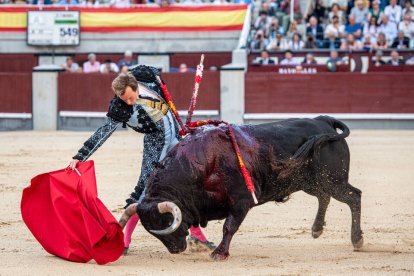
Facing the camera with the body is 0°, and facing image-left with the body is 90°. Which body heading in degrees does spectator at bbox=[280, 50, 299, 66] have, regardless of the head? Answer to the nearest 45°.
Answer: approximately 0°

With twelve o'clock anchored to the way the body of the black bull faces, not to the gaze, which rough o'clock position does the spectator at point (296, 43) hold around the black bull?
The spectator is roughly at 3 o'clock from the black bull.

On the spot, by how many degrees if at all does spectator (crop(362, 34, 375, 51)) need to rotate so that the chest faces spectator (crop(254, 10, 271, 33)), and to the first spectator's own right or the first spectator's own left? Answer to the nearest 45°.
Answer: approximately 90° to the first spectator's own right

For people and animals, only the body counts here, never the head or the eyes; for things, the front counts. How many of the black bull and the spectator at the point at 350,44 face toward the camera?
1

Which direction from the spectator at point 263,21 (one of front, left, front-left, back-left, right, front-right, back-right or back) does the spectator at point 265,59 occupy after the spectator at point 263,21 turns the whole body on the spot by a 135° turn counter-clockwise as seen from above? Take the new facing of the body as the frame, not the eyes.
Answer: back-right

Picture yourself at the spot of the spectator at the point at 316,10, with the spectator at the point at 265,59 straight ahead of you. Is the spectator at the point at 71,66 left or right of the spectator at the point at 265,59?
right

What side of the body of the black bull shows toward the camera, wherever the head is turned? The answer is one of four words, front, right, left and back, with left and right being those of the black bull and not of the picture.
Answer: left

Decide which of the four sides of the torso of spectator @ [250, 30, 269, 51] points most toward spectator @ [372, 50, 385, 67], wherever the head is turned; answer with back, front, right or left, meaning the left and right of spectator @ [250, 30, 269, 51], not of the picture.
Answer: left

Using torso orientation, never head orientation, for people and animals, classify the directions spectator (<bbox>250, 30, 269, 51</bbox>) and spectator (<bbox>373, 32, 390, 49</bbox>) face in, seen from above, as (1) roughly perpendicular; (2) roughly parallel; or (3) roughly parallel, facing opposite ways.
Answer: roughly parallel

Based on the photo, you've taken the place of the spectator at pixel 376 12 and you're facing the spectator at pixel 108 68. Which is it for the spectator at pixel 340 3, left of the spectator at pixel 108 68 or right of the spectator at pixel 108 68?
right

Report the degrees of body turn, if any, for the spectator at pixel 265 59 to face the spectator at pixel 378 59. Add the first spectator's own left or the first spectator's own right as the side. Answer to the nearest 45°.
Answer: approximately 90° to the first spectator's own left

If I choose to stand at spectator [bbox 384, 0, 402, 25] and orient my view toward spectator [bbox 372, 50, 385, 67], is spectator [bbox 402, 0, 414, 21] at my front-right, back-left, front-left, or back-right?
back-left

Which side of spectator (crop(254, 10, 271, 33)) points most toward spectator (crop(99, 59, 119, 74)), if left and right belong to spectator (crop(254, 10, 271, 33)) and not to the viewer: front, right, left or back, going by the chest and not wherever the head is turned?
right

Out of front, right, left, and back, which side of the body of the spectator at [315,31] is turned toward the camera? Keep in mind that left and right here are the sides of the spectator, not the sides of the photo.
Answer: front

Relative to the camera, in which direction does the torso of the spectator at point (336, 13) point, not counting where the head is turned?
toward the camera

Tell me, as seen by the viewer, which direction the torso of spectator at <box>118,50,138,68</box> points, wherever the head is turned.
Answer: toward the camera
